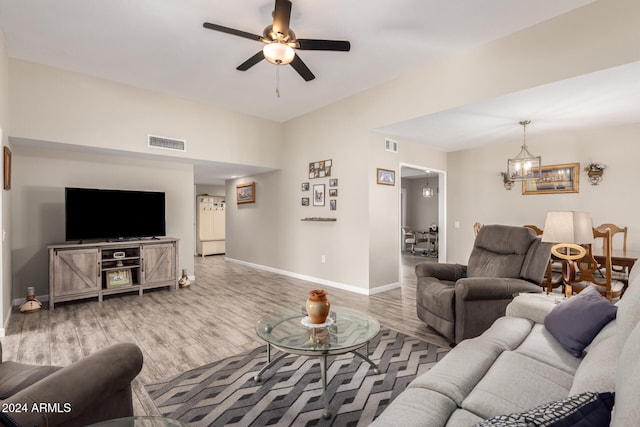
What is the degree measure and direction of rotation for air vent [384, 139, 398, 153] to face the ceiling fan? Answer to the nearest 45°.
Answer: approximately 45° to its right

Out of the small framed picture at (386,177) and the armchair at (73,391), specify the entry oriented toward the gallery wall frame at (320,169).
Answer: the armchair

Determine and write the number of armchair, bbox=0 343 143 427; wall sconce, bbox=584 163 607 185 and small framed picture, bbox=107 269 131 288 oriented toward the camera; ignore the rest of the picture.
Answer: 2

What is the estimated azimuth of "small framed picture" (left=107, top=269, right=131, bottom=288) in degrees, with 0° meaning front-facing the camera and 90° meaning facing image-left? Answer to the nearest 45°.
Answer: approximately 0°

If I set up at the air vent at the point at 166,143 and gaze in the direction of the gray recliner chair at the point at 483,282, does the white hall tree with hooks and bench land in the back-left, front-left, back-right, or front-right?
back-left

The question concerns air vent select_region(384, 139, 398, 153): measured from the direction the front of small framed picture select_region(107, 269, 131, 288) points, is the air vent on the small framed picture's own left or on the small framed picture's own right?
on the small framed picture's own left

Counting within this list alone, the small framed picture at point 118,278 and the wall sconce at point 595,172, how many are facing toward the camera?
2

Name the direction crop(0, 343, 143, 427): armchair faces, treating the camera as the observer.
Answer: facing away from the viewer and to the right of the viewer

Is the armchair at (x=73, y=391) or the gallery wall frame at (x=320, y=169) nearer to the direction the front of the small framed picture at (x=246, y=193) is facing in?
the armchair

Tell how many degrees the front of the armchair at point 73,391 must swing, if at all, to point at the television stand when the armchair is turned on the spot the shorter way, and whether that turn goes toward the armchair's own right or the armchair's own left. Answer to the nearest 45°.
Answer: approximately 45° to the armchair's own left

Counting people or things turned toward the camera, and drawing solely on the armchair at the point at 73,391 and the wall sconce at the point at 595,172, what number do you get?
1

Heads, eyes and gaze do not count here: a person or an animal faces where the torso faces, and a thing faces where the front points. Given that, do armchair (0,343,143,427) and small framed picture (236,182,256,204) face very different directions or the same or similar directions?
very different directions
